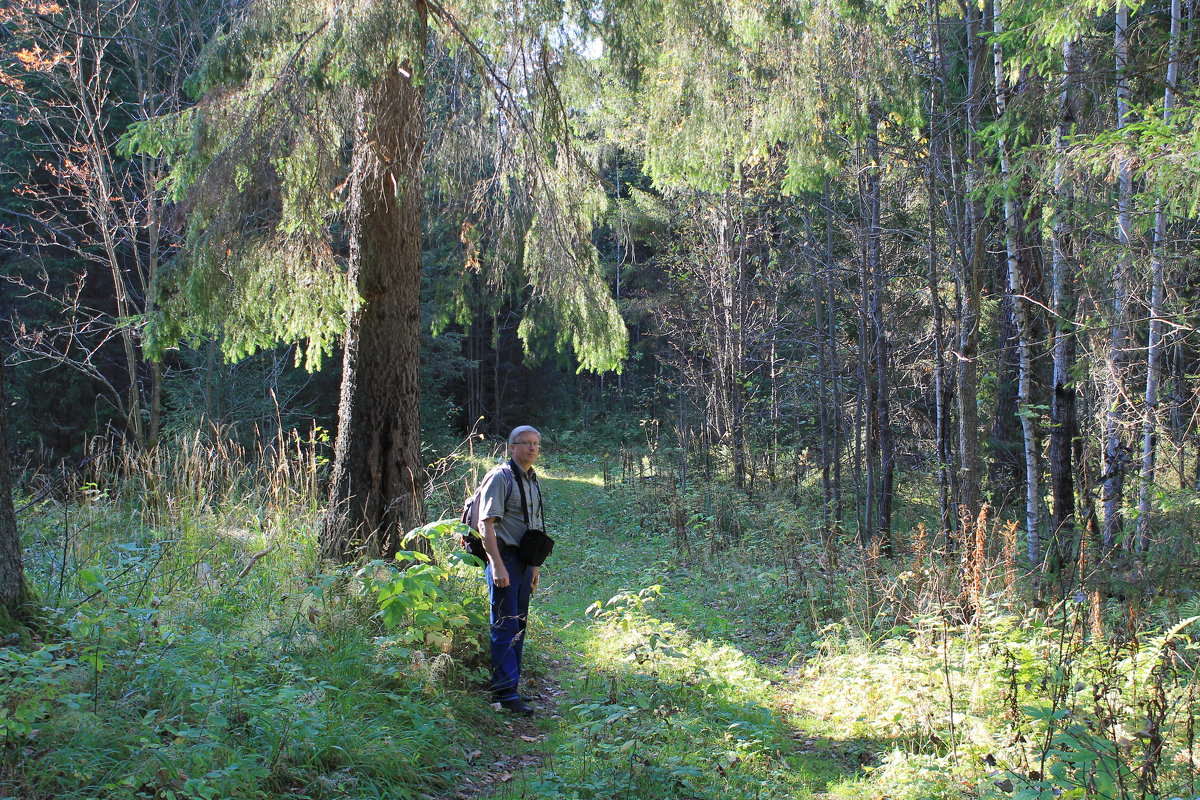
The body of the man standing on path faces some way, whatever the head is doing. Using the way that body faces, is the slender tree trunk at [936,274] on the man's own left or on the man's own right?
on the man's own left

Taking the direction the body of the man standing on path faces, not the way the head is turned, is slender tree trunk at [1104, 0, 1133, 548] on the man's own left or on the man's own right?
on the man's own left

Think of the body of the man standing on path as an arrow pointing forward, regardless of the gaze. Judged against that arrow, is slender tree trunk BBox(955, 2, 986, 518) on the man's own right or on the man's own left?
on the man's own left

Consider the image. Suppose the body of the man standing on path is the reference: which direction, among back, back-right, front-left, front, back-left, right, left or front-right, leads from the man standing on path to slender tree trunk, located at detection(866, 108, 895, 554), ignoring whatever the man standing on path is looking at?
left

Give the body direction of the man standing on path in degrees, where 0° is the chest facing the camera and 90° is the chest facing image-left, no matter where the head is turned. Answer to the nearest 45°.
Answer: approximately 315°

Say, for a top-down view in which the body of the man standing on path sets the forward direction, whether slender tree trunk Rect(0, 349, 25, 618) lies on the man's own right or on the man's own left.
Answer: on the man's own right
